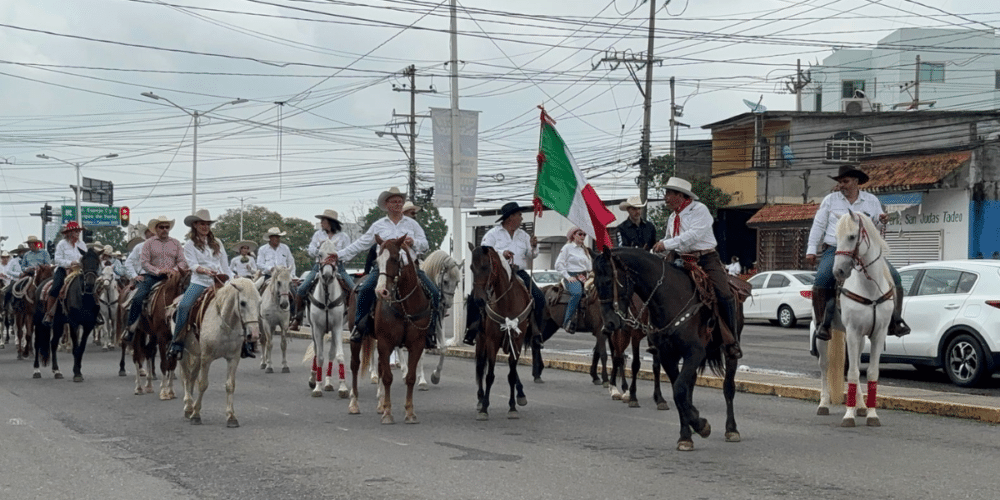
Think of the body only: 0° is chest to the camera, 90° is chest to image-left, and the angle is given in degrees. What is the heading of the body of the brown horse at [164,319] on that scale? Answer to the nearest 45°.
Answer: approximately 315°

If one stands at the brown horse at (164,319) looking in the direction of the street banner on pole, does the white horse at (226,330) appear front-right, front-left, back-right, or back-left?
back-right

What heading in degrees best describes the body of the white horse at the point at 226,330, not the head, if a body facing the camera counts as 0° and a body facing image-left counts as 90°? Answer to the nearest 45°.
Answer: approximately 315°

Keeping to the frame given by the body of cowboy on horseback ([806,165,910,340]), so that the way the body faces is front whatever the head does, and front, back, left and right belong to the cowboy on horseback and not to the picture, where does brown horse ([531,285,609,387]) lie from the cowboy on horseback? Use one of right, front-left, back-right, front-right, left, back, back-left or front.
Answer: back-right

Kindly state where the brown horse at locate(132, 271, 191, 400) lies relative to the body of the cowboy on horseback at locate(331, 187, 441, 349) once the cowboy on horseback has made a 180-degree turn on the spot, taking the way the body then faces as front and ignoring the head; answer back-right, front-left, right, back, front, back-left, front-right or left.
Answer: front-left
